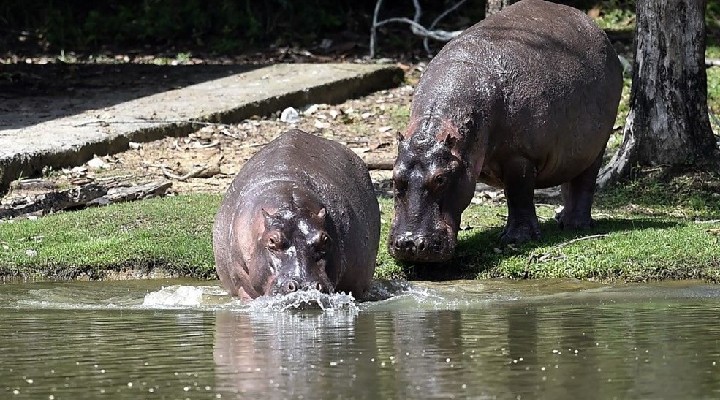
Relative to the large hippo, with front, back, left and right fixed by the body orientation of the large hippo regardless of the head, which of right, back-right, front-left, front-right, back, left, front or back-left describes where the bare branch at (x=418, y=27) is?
back-right

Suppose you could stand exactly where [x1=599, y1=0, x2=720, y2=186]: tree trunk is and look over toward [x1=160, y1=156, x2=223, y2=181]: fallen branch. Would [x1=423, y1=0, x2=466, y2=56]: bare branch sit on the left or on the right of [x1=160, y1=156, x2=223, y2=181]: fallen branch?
right

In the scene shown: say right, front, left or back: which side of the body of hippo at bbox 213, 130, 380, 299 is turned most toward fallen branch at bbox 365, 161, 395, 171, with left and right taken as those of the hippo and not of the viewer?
back

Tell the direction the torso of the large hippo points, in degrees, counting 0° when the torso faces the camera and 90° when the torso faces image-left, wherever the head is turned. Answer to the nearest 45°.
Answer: approximately 45°

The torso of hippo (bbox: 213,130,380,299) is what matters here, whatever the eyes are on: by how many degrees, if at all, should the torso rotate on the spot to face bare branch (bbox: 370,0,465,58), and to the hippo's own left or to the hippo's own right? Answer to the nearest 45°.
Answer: approximately 180°

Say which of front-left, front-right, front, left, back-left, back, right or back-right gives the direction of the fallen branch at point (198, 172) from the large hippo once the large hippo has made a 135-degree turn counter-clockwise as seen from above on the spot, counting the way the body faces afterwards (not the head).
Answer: back-left

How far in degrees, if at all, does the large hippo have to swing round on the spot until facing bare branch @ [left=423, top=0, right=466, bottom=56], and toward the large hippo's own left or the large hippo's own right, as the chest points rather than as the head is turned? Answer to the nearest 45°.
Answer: approximately 135° to the large hippo's own right

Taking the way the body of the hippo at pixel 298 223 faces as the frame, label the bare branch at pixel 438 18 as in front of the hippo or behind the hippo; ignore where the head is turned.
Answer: behind

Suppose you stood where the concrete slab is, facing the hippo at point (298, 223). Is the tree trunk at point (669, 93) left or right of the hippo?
left
